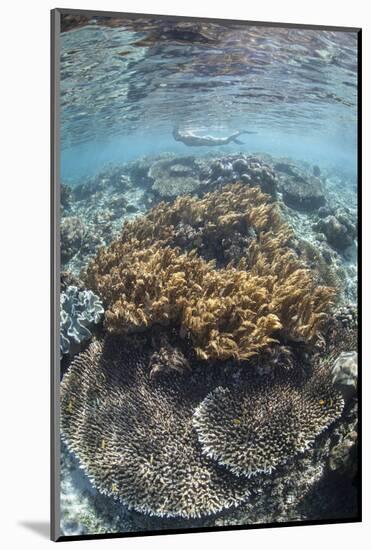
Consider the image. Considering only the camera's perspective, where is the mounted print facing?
facing the viewer and to the right of the viewer
